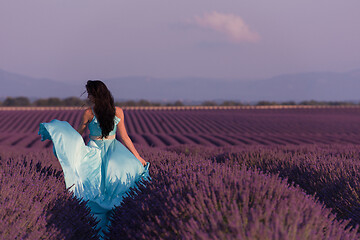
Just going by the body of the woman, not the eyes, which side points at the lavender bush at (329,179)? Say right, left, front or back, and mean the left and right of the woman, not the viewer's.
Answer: right

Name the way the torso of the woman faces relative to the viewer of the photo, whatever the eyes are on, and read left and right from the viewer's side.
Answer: facing away from the viewer
